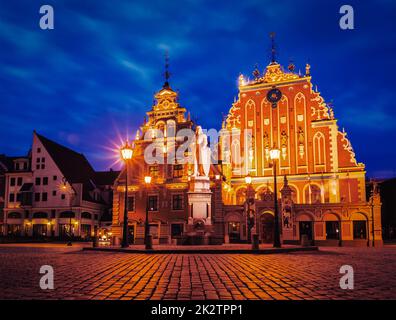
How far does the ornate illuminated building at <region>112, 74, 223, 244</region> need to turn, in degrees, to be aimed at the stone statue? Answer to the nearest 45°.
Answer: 0° — it already faces it

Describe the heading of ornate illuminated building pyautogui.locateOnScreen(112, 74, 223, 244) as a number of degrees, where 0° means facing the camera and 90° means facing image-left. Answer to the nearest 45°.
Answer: approximately 0°
